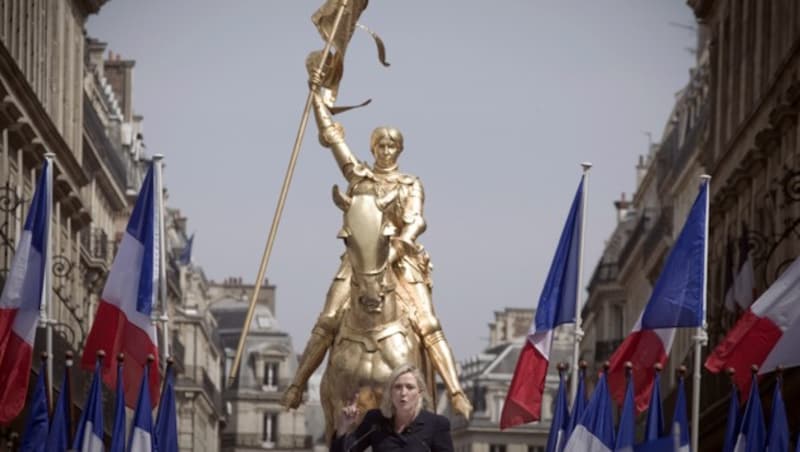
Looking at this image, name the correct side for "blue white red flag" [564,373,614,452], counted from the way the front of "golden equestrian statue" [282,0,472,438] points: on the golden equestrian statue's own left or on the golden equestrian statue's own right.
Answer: on the golden equestrian statue's own left

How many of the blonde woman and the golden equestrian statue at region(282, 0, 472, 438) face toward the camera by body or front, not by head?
2

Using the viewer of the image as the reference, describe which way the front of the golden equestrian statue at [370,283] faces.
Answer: facing the viewer

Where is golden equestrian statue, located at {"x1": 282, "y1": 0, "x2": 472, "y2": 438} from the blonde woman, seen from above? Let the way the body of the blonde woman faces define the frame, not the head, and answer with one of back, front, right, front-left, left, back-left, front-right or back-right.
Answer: back

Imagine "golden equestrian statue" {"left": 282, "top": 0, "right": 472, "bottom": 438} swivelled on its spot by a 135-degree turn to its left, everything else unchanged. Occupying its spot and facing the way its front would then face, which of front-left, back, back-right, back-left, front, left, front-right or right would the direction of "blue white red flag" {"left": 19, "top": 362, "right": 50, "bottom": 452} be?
back-left

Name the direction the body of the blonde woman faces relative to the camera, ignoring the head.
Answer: toward the camera

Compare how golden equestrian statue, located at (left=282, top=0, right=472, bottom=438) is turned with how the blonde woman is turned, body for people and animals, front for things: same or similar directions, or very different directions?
same or similar directions

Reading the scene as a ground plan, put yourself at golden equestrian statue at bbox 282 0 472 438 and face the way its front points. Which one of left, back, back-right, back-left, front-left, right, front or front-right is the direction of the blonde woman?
front

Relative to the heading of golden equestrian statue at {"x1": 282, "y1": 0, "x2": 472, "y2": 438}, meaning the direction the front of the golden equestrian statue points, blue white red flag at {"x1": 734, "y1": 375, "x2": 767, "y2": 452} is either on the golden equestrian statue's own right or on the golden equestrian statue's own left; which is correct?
on the golden equestrian statue's own left
